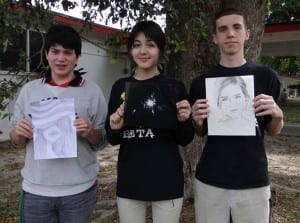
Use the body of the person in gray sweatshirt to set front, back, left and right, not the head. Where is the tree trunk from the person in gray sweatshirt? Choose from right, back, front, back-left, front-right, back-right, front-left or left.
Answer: back-left

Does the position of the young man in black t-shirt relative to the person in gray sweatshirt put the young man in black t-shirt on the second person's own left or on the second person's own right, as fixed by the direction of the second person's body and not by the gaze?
on the second person's own left

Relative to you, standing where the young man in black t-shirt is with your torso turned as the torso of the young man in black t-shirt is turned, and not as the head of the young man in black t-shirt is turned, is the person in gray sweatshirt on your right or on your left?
on your right

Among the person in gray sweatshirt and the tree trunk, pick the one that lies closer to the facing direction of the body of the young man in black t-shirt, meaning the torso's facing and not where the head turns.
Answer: the person in gray sweatshirt

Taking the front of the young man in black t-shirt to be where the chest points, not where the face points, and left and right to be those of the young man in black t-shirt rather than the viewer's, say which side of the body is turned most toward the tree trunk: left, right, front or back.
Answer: back

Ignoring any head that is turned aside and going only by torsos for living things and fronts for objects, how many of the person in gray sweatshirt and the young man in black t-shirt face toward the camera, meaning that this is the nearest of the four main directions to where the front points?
2

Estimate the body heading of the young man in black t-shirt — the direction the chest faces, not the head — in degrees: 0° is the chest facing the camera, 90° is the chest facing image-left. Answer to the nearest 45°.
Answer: approximately 0°
